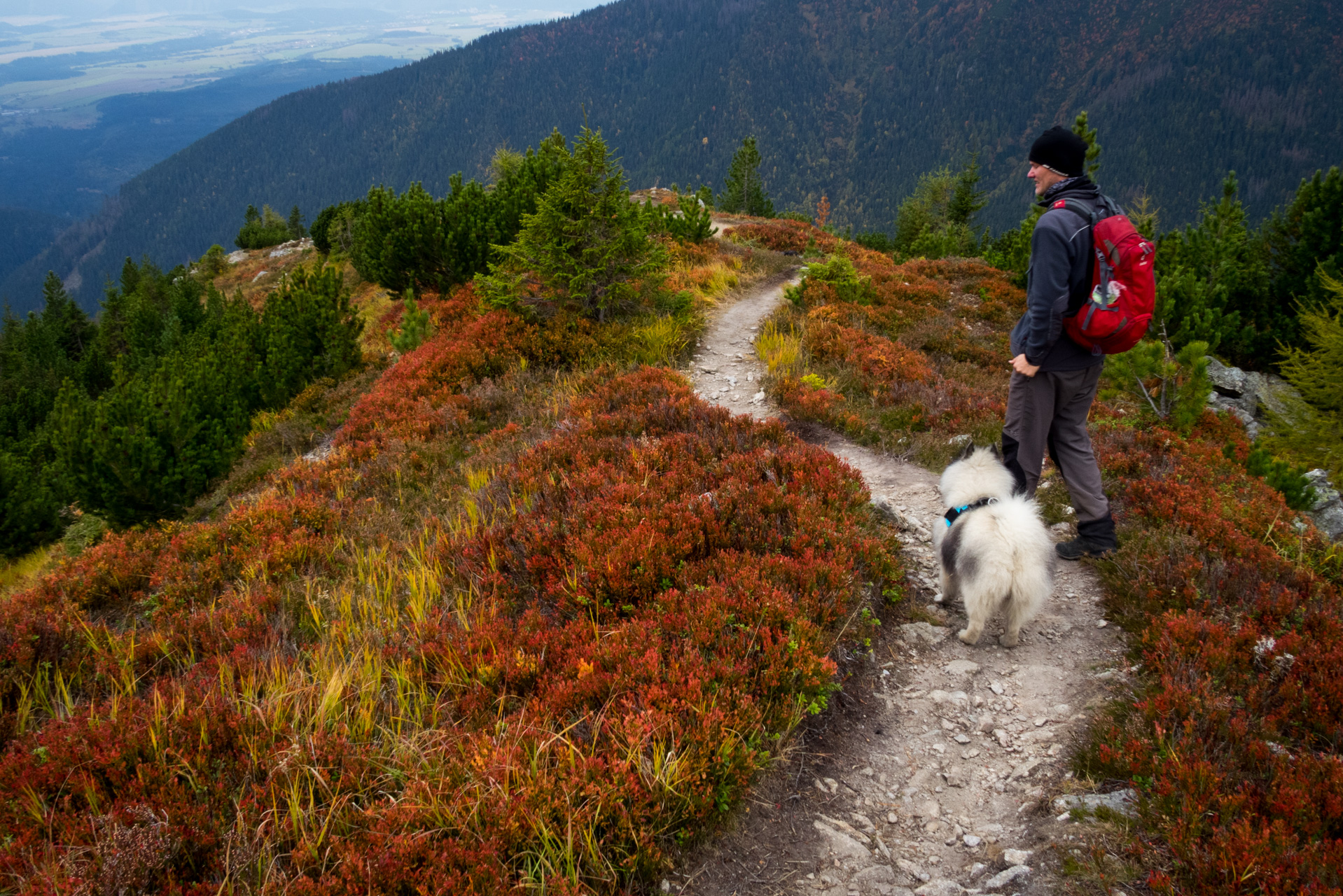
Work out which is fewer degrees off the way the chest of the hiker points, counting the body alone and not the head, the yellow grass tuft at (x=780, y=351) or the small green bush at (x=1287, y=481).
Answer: the yellow grass tuft

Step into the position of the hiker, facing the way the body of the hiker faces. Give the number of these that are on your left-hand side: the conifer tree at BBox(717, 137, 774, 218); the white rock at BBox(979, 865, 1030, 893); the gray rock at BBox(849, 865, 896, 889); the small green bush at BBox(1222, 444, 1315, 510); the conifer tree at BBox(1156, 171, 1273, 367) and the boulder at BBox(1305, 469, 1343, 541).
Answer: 2

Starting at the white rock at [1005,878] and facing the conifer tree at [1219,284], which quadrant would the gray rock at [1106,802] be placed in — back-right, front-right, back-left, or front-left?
front-right

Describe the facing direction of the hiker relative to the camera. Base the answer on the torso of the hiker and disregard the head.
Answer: to the viewer's left

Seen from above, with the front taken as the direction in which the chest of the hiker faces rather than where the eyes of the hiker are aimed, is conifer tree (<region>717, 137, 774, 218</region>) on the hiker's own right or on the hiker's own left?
on the hiker's own right

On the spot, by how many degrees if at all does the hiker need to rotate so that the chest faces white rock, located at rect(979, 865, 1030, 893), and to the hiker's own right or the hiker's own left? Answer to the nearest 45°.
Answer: approximately 90° to the hiker's own left

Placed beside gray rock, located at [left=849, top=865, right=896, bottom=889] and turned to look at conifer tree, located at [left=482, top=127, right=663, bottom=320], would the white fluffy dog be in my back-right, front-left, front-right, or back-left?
front-right

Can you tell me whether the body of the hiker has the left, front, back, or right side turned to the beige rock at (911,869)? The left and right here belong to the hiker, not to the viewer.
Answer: left

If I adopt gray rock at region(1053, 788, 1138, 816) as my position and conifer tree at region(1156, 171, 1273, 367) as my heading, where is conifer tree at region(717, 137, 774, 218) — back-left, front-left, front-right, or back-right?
front-left

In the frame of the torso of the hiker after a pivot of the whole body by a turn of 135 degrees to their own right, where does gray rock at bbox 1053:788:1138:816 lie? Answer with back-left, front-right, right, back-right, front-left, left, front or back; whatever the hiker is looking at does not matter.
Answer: back-right

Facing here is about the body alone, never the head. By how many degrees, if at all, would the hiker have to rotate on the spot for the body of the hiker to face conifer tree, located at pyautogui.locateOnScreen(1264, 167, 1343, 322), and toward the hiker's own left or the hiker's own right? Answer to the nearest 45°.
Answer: approximately 90° to the hiker's own right
